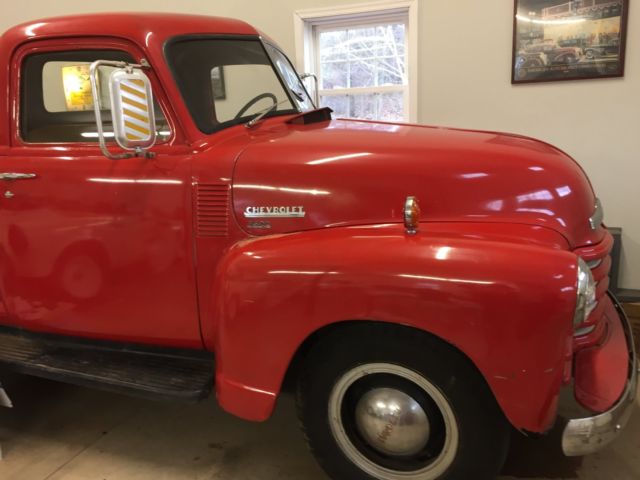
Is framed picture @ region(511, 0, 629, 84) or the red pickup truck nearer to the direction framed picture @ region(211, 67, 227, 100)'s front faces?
the red pickup truck

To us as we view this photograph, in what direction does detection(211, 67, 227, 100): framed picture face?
facing the viewer

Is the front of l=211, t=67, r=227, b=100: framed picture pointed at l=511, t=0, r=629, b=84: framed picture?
no

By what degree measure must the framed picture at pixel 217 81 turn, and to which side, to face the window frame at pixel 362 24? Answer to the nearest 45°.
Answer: approximately 135° to its left

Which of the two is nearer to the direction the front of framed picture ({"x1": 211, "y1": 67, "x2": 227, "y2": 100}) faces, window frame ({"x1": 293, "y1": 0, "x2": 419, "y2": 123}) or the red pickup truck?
the red pickup truck
